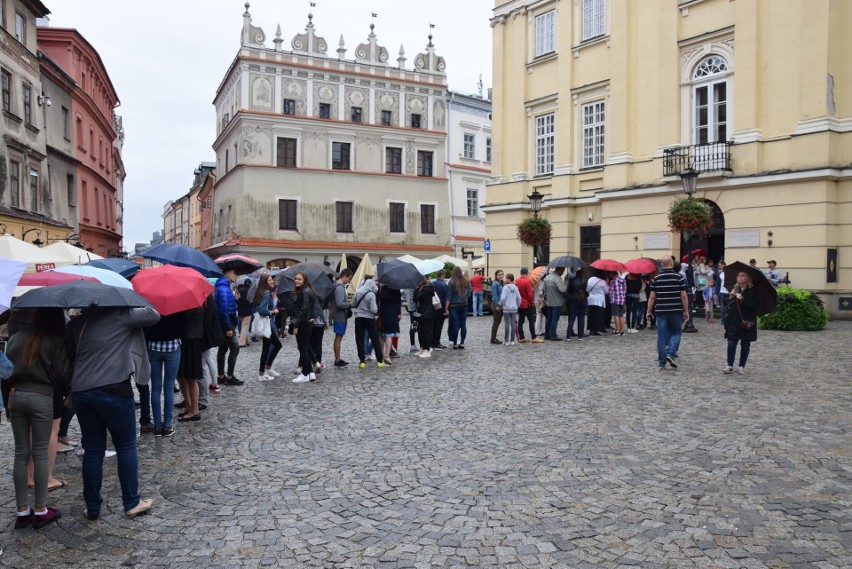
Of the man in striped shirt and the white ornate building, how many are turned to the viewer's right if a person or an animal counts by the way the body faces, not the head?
0

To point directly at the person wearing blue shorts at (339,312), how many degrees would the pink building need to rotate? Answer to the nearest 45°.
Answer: approximately 45° to its right

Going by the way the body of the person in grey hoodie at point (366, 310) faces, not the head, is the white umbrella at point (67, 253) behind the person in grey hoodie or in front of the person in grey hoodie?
behind

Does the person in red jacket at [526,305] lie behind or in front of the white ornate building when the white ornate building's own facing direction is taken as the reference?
in front

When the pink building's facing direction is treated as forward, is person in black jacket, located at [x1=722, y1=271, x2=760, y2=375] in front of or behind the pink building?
in front

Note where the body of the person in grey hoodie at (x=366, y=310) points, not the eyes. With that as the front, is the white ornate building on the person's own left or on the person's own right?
on the person's own left

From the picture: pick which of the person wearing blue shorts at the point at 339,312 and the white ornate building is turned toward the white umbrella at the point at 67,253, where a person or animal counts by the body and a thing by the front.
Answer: the white ornate building

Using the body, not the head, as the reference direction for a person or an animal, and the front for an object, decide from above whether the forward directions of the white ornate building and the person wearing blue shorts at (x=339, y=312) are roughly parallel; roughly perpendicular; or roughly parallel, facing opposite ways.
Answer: roughly perpendicular

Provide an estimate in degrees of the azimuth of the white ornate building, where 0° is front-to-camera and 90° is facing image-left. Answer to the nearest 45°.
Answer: approximately 0°

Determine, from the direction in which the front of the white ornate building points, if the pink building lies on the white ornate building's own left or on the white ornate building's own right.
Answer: on the white ornate building's own right

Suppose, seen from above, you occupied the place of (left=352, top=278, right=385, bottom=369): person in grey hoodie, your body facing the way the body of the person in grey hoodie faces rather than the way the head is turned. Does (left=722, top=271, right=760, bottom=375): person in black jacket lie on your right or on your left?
on your right

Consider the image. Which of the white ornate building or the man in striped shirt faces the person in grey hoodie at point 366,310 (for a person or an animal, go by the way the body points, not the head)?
the white ornate building

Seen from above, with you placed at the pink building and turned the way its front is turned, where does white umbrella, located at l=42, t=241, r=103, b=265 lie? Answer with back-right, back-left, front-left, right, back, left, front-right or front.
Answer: front-right

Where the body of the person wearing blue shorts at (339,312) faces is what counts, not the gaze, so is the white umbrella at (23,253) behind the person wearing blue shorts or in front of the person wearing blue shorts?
behind

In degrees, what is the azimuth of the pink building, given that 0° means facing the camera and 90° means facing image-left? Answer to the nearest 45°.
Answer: approximately 315°

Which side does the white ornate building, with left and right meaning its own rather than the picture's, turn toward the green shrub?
front
